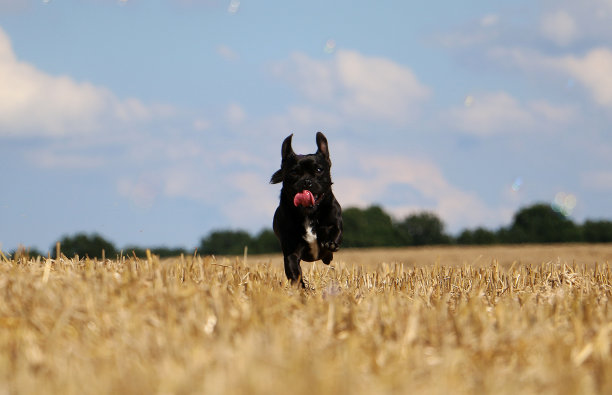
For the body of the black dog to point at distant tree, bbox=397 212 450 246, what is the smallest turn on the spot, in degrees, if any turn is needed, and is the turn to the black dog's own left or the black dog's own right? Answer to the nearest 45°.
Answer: approximately 180°

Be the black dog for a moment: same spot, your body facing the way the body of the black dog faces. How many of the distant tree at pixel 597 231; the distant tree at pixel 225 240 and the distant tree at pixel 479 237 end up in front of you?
0

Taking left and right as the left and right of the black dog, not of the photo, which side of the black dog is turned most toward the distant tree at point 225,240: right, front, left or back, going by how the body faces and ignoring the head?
back

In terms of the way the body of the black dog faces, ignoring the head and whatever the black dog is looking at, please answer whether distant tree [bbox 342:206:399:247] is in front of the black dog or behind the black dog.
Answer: behind

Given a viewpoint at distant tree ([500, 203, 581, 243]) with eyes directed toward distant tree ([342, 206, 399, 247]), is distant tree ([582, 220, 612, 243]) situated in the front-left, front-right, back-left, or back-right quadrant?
back-left

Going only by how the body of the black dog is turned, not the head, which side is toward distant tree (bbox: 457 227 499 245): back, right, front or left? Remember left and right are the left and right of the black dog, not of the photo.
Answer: back

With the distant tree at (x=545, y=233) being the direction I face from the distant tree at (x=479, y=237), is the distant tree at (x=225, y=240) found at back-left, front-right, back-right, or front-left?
back-left

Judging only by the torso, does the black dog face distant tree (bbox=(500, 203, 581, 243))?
no

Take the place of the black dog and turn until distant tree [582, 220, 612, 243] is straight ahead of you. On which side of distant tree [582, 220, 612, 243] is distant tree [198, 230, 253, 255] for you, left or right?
left

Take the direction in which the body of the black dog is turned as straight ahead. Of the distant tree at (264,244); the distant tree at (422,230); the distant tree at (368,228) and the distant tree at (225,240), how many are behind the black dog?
4

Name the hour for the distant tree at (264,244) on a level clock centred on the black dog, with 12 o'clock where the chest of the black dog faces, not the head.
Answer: The distant tree is roughly at 6 o'clock from the black dog.

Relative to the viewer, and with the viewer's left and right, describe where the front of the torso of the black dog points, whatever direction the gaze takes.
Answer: facing the viewer

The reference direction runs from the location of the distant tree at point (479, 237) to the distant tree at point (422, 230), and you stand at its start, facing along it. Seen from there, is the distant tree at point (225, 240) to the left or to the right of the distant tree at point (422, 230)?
left
